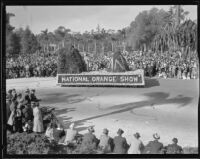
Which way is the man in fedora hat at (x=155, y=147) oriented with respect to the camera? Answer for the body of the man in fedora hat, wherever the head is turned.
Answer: away from the camera

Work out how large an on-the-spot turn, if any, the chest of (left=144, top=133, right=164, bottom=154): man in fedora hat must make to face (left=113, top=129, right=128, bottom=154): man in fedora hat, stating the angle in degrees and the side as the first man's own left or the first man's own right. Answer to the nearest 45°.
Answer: approximately 90° to the first man's own left

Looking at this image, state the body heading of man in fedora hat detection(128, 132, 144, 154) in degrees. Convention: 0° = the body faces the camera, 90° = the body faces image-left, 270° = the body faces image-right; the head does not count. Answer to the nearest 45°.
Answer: approximately 180°

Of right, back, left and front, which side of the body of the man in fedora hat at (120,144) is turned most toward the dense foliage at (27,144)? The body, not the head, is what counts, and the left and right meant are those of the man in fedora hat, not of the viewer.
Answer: left
